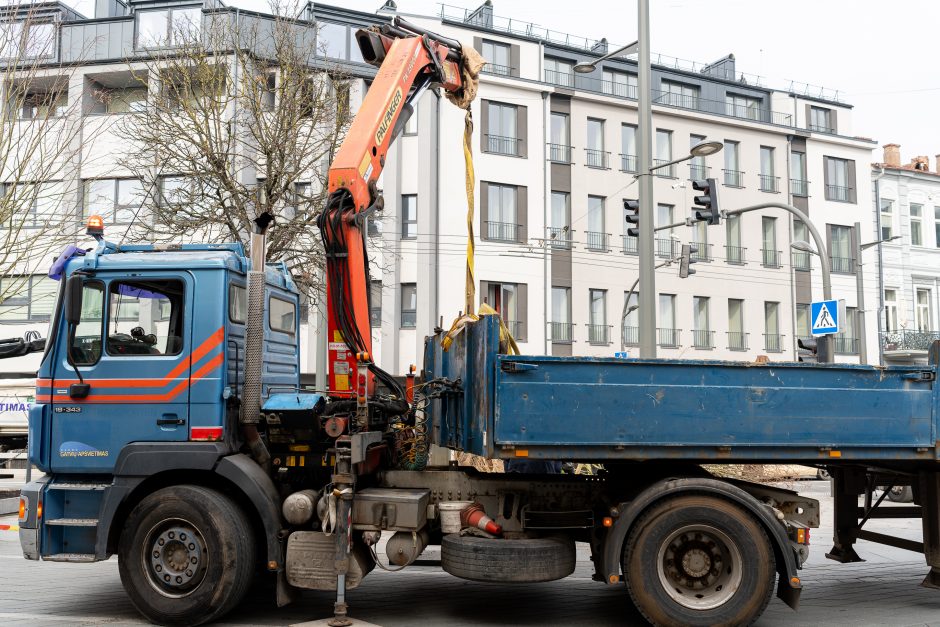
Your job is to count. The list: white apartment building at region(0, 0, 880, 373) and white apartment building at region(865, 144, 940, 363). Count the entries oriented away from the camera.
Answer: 0

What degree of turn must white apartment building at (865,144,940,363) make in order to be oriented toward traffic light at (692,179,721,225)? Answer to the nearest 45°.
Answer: approximately 45° to its right

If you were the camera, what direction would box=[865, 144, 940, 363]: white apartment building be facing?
facing the viewer and to the right of the viewer

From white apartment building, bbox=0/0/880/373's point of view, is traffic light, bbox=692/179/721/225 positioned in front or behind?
in front

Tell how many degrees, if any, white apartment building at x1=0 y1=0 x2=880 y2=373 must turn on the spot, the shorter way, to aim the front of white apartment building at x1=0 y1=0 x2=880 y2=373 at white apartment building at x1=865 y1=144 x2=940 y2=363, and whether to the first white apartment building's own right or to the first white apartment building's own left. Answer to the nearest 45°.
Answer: approximately 90° to the first white apartment building's own left

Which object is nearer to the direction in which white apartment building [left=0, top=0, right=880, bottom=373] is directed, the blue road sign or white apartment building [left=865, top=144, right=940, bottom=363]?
the blue road sign

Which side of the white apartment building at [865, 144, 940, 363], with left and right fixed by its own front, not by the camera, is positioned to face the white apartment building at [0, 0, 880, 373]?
right
